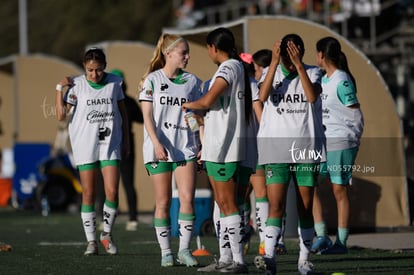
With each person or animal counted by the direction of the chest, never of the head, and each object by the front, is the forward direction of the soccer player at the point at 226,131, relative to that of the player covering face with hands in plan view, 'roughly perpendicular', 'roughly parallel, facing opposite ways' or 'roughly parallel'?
roughly perpendicular

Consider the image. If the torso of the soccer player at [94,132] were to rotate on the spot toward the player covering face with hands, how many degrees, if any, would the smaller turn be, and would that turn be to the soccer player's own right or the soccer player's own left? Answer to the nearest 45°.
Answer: approximately 45° to the soccer player's own left

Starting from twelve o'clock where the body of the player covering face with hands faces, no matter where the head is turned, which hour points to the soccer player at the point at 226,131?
The soccer player is roughly at 3 o'clock from the player covering face with hands.

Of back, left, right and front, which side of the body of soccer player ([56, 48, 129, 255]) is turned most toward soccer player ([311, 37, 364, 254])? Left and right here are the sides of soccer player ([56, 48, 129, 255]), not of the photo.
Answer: left
